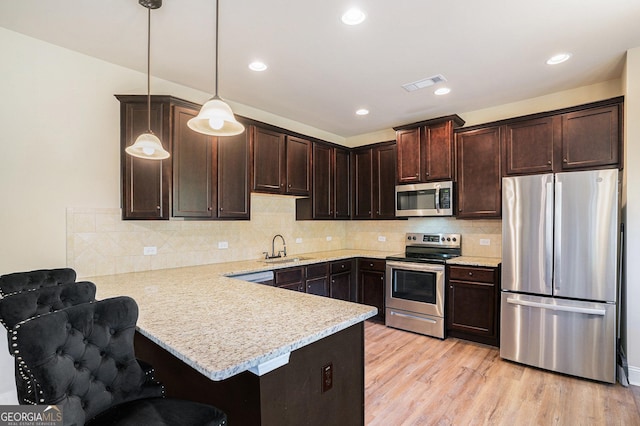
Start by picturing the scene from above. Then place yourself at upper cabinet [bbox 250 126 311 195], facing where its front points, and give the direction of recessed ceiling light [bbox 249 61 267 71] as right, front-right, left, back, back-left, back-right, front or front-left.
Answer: front-right

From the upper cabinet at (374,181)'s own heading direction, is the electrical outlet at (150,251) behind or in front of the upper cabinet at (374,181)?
in front

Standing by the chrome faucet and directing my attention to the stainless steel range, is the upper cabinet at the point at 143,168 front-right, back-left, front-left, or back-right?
back-right

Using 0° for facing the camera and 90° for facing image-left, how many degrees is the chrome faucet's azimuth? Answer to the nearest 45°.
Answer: approximately 315°

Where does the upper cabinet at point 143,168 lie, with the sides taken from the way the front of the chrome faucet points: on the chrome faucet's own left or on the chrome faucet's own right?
on the chrome faucet's own right

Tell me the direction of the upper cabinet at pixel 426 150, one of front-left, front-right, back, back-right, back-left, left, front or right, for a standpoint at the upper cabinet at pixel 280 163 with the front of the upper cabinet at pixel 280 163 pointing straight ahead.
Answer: front-left

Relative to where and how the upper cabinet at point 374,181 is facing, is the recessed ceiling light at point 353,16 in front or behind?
in front

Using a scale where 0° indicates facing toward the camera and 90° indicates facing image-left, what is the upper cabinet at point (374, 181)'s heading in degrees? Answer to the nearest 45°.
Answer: approximately 45°

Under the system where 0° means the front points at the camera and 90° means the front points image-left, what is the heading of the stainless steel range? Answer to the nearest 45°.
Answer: approximately 45°

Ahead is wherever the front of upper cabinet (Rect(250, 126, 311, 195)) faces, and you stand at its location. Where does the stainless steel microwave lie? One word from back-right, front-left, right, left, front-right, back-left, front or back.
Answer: front-left
